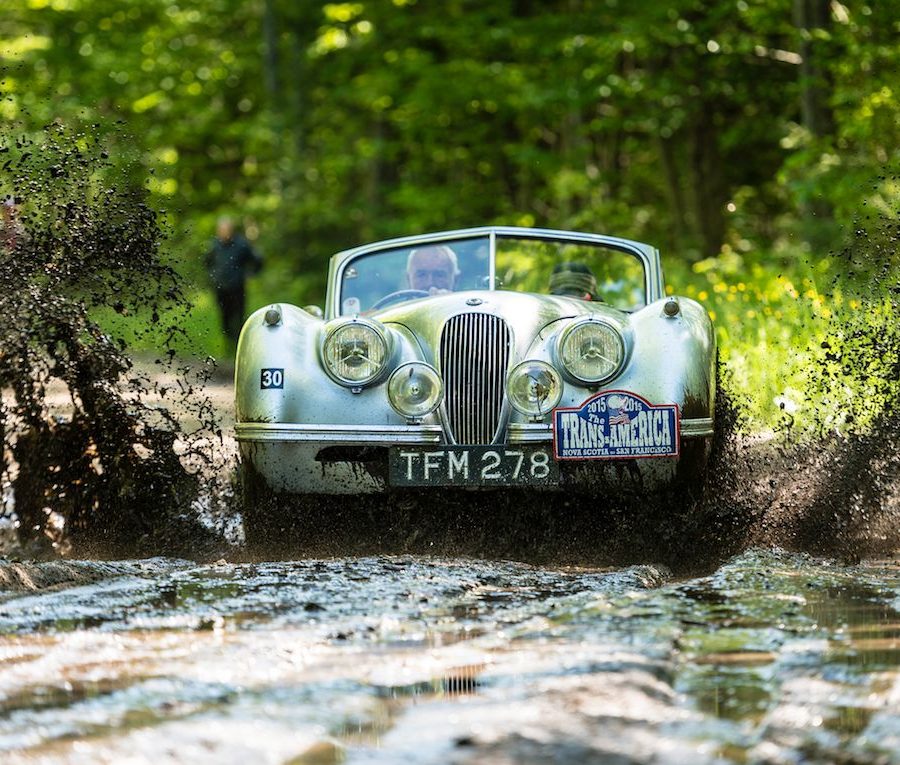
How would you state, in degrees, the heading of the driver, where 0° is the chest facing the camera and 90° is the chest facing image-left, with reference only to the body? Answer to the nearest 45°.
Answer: approximately 0°

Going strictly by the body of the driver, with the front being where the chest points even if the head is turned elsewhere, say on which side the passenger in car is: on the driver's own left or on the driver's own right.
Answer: on the driver's own left

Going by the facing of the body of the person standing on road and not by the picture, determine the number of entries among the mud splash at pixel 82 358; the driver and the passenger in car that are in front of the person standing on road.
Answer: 3

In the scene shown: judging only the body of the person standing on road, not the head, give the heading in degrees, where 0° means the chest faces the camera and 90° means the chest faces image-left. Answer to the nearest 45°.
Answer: approximately 0°

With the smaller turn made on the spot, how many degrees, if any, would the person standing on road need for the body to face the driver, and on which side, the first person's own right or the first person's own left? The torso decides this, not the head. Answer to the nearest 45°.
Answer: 0° — they already face them

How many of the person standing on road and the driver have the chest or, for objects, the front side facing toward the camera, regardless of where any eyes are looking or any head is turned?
2

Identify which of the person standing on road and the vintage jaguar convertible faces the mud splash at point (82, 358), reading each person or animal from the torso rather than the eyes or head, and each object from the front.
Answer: the person standing on road

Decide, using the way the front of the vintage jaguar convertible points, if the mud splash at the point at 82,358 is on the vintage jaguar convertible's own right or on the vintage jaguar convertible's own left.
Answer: on the vintage jaguar convertible's own right
